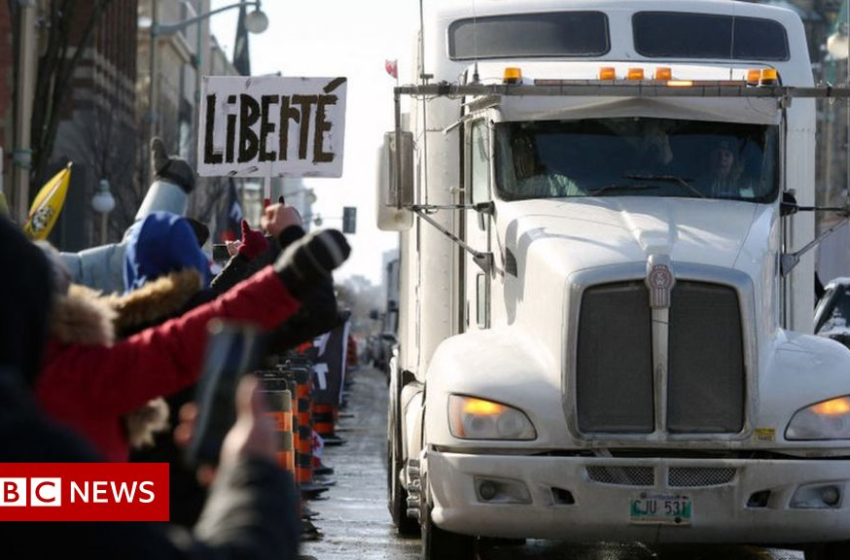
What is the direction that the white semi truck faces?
toward the camera

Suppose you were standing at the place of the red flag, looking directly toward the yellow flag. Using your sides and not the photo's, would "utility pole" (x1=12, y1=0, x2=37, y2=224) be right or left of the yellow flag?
right
